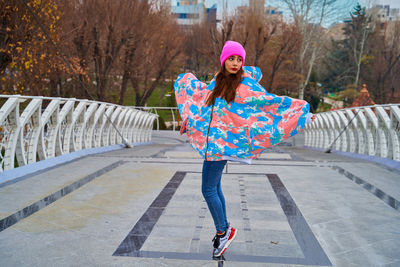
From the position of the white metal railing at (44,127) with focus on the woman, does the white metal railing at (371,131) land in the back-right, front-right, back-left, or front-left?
front-left

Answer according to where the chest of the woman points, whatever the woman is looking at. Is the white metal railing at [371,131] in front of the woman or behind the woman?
behind

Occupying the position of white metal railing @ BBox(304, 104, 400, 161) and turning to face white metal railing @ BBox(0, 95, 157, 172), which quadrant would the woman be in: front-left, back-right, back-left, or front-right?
front-left

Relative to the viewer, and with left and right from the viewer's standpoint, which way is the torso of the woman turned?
facing the viewer and to the left of the viewer

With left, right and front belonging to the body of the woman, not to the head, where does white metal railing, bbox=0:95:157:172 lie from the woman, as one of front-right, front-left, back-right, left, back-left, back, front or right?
right
